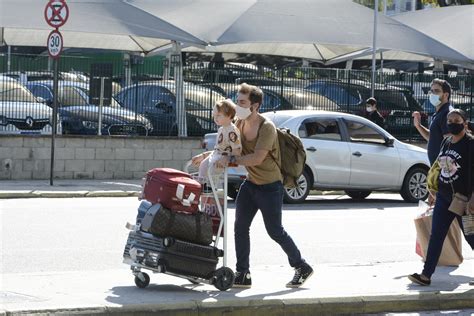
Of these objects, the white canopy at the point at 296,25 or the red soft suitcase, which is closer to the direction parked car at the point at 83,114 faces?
the red soft suitcase

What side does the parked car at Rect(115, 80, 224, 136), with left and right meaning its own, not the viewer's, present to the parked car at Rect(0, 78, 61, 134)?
right

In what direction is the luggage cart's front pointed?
to the viewer's left

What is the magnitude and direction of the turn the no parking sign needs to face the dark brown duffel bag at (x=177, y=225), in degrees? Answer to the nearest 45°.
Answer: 0° — it already faces it

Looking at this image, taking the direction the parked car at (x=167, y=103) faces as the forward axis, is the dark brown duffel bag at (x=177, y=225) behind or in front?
in front

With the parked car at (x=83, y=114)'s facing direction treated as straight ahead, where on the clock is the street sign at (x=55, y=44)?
The street sign is roughly at 2 o'clock from the parked car.

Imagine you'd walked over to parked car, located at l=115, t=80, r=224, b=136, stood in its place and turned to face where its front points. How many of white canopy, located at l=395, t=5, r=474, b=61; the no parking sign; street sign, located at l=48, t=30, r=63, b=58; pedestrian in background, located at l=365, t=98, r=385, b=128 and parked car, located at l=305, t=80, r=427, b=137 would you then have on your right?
2
